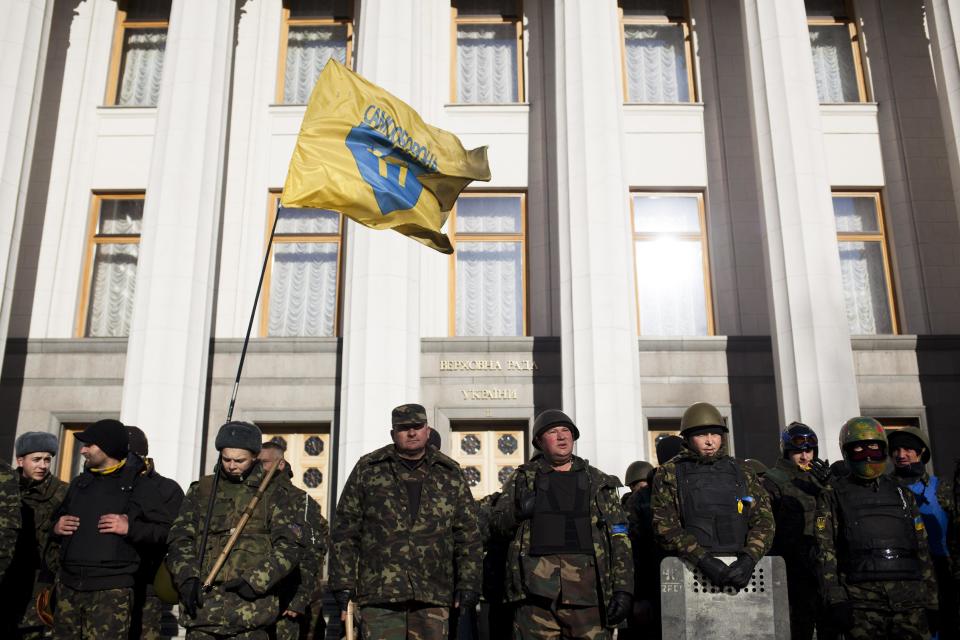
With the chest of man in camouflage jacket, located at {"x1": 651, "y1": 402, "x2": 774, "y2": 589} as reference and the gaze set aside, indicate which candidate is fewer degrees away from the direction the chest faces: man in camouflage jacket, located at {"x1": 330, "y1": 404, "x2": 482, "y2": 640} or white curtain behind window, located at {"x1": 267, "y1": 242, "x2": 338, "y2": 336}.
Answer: the man in camouflage jacket

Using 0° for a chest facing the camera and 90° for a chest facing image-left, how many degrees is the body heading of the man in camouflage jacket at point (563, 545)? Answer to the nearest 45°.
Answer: approximately 0°

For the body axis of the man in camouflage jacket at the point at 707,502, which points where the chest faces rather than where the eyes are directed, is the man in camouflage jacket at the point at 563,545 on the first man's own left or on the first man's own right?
on the first man's own right

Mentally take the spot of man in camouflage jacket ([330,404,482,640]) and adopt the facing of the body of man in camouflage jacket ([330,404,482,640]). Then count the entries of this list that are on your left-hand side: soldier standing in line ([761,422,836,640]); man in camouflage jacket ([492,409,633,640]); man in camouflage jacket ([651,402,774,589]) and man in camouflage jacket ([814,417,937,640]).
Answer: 4

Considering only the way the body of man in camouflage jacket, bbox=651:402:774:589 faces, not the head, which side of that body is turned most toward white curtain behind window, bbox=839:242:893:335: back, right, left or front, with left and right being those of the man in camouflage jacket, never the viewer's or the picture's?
back

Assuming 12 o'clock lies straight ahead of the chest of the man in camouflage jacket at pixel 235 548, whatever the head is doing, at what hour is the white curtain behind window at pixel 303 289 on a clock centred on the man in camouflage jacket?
The white curtain behind window is roughly at 6 o'clock from the man in camouflage jacket.

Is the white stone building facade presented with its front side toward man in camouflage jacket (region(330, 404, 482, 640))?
yes
